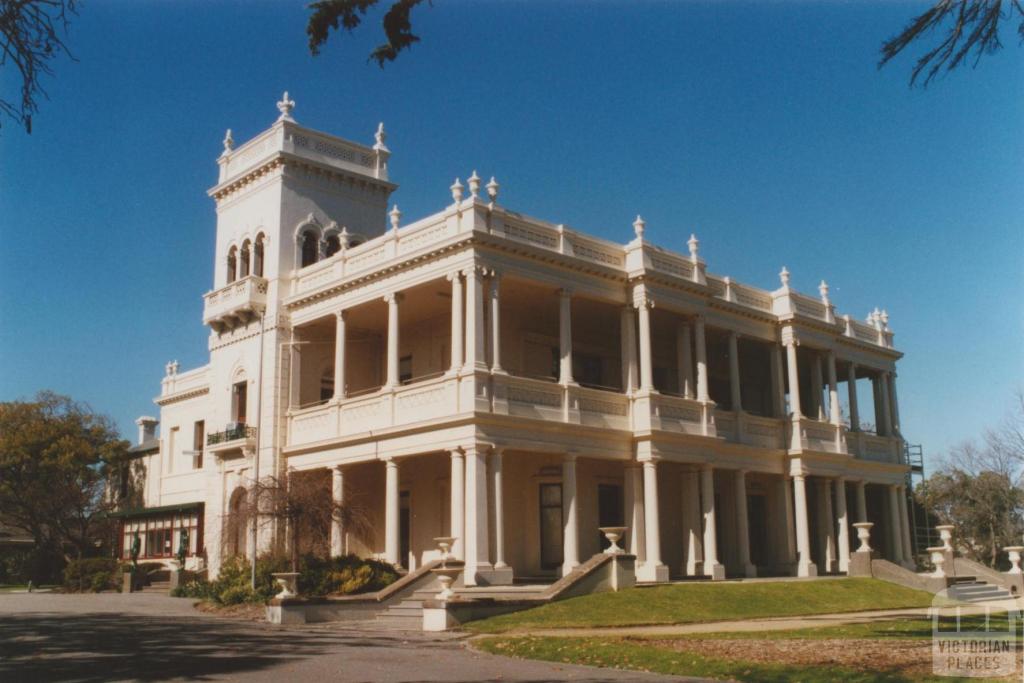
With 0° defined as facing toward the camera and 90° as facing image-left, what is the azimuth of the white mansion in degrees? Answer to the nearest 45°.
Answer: approximately 315°

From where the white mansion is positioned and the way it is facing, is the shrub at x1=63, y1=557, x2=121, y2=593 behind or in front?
behind

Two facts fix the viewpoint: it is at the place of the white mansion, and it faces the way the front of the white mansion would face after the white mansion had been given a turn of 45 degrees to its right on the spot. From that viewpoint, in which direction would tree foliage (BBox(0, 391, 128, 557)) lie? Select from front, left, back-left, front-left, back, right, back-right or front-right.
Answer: back-right

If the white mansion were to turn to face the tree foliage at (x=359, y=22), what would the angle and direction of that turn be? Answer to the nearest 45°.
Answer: approximately 45° to its right
